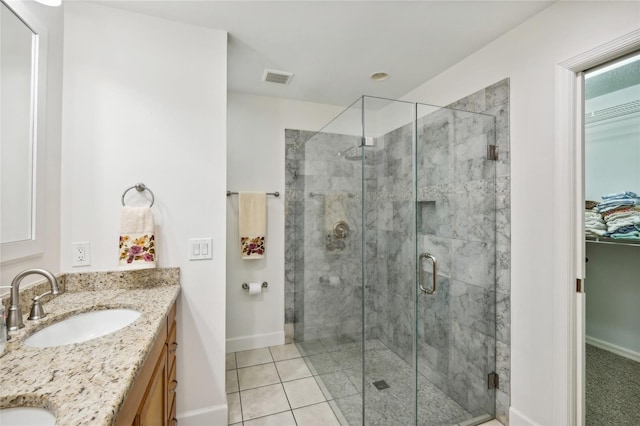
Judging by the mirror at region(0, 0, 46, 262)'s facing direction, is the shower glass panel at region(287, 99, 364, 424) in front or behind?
in front

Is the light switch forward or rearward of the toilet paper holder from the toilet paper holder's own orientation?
forward

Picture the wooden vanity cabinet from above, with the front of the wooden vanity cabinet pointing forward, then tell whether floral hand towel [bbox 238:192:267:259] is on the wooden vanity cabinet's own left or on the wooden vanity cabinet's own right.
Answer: on the wooden vanity cabinet's own left

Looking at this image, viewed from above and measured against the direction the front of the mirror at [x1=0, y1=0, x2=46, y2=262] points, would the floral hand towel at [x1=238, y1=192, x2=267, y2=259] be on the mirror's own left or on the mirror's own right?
on the mirror's own left

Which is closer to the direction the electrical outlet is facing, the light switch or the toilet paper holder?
the light switch

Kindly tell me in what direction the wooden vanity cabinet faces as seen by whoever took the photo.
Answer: facing to the right of the viewer

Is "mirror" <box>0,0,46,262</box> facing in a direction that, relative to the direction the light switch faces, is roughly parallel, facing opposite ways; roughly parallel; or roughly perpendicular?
roughly perpendicular

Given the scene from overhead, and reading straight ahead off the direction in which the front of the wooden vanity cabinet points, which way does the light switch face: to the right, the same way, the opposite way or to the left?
to the right

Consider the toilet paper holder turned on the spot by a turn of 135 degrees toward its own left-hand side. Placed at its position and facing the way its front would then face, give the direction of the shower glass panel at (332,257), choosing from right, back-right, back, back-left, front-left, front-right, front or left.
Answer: right
